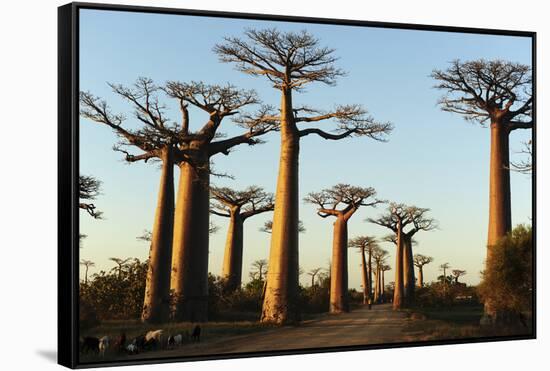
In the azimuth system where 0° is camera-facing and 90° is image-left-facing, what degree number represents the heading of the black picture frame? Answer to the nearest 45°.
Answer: approximately 315°
